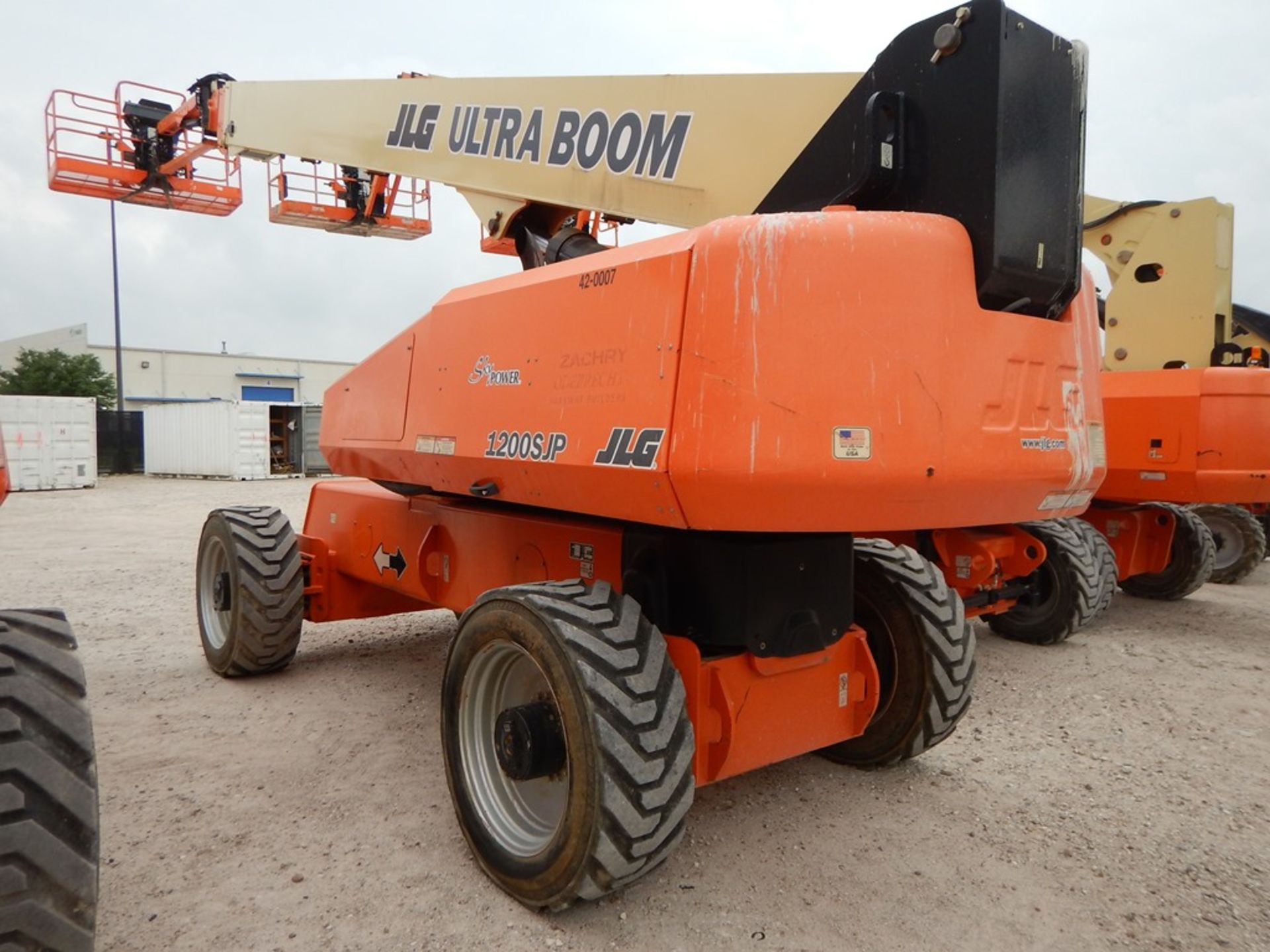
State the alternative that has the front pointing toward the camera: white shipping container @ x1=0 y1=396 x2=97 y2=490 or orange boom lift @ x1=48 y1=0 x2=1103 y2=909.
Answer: the white shipping container

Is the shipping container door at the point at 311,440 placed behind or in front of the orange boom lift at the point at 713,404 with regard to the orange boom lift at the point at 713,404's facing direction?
in front

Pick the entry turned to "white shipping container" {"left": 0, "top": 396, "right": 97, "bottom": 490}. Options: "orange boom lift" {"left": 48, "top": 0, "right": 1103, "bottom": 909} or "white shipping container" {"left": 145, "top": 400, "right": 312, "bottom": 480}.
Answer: the orange boom lift

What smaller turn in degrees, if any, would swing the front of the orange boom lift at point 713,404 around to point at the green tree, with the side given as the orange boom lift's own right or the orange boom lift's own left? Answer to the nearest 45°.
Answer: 0° — it already faces it

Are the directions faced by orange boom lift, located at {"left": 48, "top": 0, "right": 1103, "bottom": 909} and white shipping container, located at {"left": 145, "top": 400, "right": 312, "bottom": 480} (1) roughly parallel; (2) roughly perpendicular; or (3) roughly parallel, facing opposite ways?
roughly parallel, facing opposite ways

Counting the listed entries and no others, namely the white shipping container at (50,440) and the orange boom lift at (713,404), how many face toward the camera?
1

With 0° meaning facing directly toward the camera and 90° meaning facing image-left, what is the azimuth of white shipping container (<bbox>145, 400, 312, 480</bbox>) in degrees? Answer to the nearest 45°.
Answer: approximately 315°

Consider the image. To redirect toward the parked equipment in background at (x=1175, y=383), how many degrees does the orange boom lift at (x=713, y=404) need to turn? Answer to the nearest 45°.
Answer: approximately 90° to its right

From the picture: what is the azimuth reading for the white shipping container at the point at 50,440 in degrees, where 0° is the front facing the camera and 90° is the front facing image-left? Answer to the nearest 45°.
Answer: approximately 0°

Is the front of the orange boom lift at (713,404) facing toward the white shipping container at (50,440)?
yes

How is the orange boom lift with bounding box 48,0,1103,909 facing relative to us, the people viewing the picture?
facing away from the viewer and to the left of the viewer
